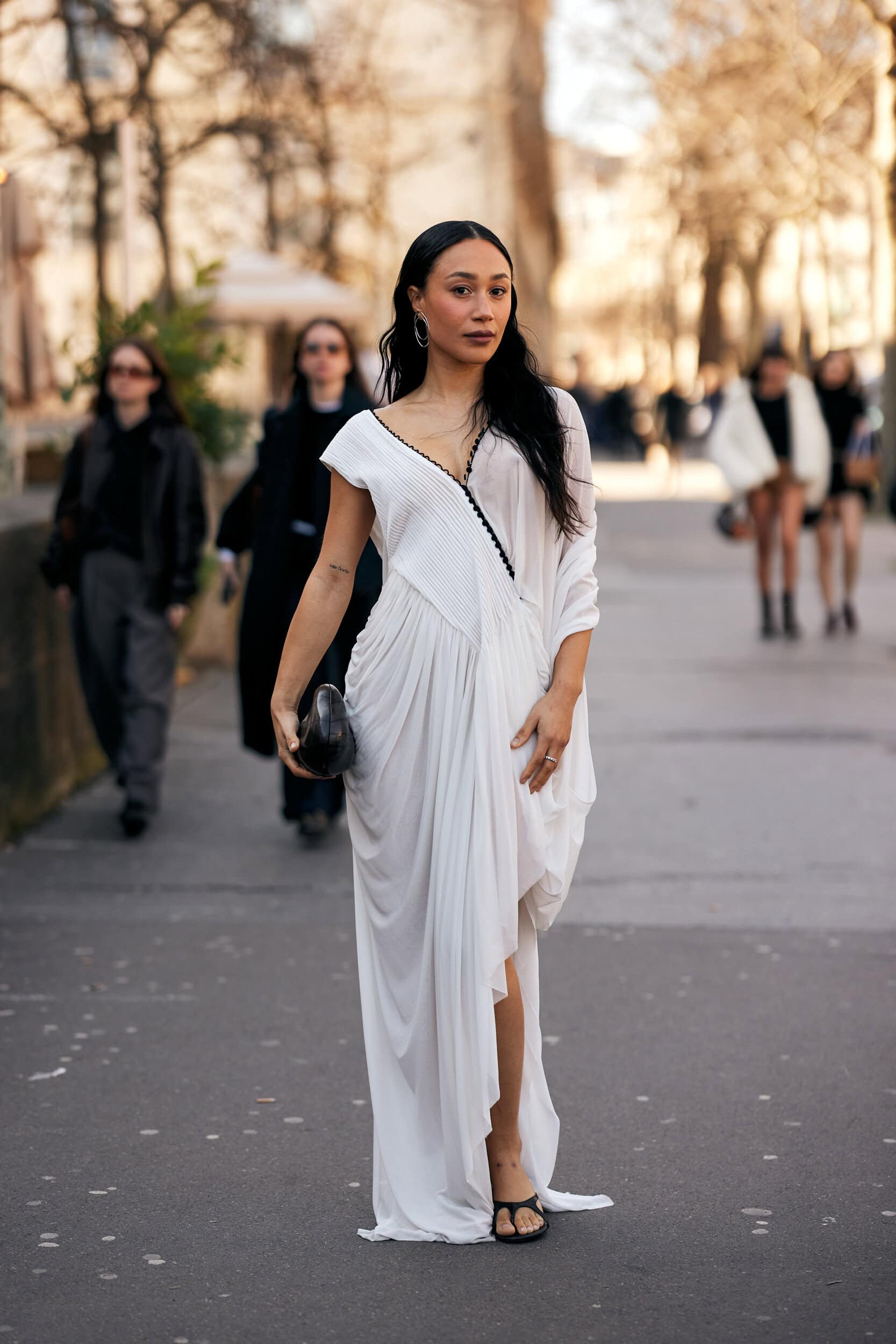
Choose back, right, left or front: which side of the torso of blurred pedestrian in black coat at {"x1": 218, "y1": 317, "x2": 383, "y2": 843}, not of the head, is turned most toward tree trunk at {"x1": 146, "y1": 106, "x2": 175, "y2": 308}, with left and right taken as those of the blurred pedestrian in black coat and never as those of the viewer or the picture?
back

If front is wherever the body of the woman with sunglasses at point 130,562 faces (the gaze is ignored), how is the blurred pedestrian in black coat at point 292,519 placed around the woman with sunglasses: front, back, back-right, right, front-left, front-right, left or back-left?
front-left

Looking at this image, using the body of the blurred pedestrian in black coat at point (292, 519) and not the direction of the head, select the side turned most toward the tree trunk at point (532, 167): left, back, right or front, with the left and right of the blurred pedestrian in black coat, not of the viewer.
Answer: back

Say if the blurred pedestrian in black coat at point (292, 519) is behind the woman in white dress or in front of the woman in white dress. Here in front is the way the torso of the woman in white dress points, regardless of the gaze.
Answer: behind

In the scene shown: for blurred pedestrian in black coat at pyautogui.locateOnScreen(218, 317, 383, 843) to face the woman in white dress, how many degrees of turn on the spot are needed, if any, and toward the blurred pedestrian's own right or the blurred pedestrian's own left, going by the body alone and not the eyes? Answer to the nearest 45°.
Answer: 0° — they already face them

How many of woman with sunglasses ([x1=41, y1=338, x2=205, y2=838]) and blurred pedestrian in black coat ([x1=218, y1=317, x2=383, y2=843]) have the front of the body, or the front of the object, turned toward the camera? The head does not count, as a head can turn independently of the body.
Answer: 2

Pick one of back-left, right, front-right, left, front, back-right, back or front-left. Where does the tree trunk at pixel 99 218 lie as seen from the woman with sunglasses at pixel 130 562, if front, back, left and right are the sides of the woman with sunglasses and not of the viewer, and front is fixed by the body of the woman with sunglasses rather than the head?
back

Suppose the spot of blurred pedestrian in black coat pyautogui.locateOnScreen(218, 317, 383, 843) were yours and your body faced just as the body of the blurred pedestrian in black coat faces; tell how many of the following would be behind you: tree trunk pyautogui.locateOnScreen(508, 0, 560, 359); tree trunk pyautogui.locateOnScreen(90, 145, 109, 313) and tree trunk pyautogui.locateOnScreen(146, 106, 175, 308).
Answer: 3
